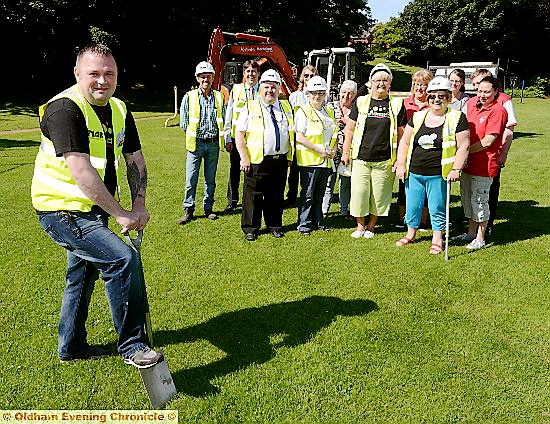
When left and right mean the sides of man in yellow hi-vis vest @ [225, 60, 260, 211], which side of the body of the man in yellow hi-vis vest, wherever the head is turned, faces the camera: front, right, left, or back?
front

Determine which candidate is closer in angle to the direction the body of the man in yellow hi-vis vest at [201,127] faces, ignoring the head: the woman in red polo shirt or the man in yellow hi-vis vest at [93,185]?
the man in yellow hi-vis vest

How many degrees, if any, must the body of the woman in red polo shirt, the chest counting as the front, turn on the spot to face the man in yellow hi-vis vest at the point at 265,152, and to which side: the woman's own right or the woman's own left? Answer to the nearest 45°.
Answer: approximately 45° to the woman's own right

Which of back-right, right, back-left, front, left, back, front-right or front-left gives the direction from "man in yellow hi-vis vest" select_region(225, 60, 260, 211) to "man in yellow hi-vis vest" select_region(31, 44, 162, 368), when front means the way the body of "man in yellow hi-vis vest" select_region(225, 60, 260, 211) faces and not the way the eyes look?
front

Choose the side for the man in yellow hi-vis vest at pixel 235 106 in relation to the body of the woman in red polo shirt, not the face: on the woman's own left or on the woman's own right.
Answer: on the woman's own right

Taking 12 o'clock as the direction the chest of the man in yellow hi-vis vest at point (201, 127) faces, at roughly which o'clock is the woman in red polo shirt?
The woman in red polo shirt is roughly at 10 o'clock from the man in yellow hi-vis vest.

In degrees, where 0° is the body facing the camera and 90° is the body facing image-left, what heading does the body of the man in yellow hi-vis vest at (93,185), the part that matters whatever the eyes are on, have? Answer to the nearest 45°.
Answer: approximately 315°

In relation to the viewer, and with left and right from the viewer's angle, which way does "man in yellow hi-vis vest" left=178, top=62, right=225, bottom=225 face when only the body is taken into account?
facing the viewer

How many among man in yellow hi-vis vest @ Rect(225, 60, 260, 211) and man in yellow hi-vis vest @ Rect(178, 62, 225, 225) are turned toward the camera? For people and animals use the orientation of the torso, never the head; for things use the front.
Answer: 2
